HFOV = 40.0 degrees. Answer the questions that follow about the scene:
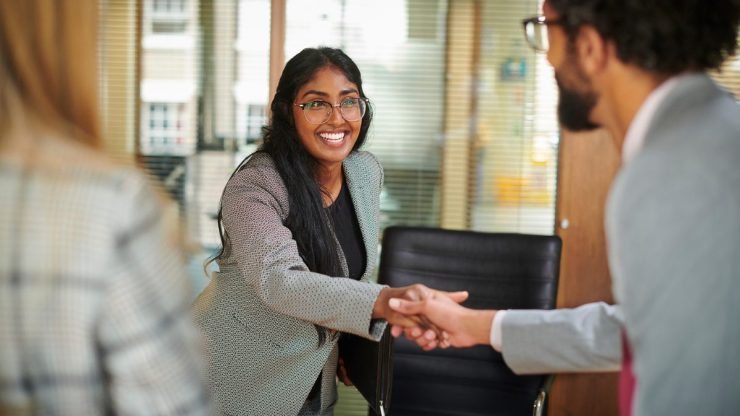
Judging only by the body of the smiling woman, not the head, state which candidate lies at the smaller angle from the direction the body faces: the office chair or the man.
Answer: the man

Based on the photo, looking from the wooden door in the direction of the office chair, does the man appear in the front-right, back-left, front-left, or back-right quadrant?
front-left

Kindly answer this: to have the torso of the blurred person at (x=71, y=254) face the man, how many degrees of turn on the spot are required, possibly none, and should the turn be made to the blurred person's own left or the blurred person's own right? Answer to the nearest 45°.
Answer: approximately 90° to the blurred person's own right

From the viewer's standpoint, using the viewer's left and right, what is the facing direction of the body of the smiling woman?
facing the viewer and to the right of the viewer

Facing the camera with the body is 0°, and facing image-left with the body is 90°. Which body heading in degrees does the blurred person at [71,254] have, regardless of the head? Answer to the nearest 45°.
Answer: approximately 180°

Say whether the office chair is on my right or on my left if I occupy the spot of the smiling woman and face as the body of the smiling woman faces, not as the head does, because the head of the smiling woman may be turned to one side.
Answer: on my left

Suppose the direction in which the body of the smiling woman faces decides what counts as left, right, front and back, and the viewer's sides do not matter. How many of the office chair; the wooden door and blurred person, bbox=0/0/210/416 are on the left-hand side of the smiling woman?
2

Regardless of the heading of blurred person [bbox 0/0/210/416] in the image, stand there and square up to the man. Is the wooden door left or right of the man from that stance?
left

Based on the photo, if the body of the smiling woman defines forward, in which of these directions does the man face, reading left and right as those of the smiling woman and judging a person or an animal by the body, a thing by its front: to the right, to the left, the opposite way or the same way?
the opposite way

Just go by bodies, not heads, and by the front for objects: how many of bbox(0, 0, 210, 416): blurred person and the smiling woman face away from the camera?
1

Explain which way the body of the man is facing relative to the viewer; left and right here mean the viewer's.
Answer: facing away from the viewer and to the left of the viewer

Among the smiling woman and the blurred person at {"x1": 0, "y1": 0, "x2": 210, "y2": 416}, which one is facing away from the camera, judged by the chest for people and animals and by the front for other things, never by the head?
the blurred person

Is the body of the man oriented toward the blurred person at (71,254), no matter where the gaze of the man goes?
no

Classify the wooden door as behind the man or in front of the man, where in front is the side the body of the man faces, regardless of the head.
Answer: in front

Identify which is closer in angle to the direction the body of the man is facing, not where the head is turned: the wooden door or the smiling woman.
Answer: the smiling woman

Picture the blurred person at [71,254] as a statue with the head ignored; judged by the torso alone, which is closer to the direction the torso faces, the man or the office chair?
the office chair

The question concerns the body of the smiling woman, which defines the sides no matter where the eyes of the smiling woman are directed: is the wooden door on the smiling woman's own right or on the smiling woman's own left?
on the smiling woman's own left

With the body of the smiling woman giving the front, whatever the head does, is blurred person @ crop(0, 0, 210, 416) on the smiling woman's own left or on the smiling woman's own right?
on the smiling woman's own right

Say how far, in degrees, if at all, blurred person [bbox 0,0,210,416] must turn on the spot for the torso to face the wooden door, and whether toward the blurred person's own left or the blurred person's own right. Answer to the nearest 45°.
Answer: approximately 45° to the blurred person's own right
